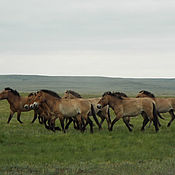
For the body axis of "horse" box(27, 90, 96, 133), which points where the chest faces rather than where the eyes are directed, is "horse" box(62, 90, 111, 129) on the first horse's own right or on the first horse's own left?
on the first horse's own right

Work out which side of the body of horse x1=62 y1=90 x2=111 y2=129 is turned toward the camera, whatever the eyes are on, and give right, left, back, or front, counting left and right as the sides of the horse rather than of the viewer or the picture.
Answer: left

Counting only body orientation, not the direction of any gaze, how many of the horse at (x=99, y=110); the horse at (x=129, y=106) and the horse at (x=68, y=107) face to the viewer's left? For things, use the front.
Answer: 3

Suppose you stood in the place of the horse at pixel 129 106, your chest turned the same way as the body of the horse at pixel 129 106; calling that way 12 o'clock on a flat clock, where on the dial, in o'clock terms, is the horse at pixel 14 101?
the horse at pixel 14 101 is roughly at 1 o'clock from the horse at pixel 129 106.

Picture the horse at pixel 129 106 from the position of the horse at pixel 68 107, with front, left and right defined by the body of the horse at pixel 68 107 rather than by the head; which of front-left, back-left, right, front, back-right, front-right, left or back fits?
back

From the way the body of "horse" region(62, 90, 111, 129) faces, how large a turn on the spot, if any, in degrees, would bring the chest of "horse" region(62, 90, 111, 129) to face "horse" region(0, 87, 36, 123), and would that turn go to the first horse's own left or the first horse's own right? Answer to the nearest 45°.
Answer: approximately 45° to the first horse's own right

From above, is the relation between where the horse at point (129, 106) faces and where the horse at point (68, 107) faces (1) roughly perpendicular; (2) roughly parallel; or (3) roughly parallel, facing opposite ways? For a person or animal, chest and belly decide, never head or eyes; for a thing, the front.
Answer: roughly parallel

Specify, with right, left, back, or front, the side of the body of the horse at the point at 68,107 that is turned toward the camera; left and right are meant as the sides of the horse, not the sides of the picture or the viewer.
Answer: left

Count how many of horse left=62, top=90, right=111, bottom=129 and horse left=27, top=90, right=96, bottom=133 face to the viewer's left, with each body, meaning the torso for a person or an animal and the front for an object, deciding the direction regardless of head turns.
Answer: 2

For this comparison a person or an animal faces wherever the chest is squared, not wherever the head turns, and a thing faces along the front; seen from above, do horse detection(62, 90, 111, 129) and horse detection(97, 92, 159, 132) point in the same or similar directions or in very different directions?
same or similar directions

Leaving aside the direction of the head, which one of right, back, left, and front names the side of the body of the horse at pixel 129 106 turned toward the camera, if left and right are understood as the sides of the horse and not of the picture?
left
